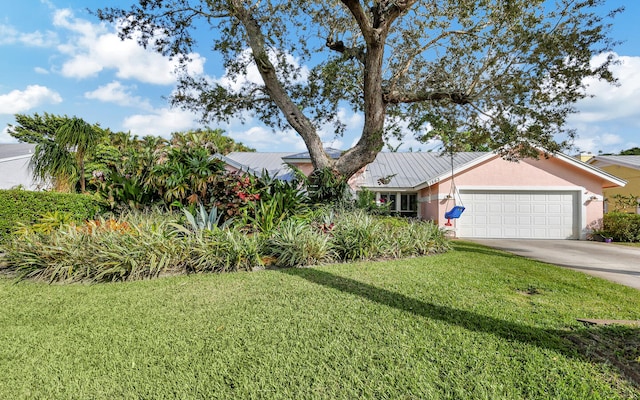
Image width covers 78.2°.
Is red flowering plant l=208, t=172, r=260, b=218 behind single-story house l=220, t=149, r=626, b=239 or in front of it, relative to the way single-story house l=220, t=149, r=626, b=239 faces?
in front

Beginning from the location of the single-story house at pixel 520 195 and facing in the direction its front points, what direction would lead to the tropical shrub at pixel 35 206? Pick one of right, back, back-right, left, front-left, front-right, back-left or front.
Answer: front-right

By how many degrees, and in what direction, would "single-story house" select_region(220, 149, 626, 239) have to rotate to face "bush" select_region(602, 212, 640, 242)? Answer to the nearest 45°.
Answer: approximately 90° to its left

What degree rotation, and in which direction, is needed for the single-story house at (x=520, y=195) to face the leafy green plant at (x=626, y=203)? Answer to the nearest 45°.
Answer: approximately 135° to its left

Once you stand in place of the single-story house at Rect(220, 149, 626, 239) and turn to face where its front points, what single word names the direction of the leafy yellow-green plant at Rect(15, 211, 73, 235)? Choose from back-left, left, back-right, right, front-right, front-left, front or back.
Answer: front-right

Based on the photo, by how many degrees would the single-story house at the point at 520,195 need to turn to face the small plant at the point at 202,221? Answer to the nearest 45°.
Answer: approximately 45° to its right

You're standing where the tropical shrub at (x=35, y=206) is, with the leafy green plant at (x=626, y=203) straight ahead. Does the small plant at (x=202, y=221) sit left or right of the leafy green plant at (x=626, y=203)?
right

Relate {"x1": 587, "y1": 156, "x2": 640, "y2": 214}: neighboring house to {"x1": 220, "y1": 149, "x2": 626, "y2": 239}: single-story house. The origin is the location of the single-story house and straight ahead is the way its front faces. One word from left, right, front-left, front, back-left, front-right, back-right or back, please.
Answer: back-left

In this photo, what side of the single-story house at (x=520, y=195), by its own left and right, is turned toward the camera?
front
